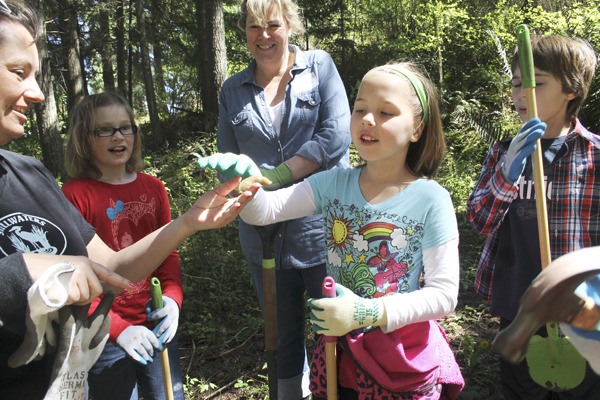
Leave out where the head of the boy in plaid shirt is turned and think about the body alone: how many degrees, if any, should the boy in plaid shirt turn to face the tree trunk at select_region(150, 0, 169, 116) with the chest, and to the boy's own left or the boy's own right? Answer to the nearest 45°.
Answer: approximately 90° to the boy's own right

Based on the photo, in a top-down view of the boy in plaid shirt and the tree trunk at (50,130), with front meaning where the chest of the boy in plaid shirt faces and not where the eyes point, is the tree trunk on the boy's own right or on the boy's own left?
on the boy's own right

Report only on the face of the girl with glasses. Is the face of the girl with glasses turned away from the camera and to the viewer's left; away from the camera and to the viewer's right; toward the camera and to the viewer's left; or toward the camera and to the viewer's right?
toward the camera and to the viewer's right

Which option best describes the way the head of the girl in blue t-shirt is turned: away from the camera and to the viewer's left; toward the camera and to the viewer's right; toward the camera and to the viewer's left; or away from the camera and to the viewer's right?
toward the camera and to the viewer's left

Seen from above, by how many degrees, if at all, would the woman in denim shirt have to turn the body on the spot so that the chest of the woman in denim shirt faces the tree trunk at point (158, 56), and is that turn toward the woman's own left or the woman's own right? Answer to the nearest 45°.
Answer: approximately 180°

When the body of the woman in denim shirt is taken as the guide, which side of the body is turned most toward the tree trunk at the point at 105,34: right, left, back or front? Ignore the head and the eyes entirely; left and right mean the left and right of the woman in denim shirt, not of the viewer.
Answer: back

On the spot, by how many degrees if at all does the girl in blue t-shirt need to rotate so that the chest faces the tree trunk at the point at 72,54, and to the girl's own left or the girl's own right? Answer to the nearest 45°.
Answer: approximately 90° to the girl's own right
